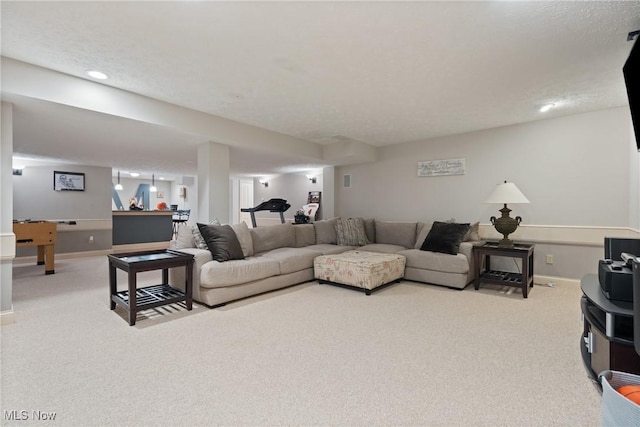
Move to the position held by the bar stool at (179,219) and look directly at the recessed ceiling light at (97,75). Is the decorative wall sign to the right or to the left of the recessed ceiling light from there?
left

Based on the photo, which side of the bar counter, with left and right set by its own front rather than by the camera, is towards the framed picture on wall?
right

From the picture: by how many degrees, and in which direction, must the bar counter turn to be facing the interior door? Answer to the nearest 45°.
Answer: approximately 135° to its left

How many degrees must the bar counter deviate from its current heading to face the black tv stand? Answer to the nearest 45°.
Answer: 0° — it already faces it

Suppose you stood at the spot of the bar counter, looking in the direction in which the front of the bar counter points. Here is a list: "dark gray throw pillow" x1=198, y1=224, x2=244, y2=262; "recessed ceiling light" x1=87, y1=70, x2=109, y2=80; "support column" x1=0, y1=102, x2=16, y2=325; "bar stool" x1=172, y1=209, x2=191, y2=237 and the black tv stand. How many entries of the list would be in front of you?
4

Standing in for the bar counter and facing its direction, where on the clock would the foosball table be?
The foosball table is roughly at 1 o'clock from the bar counter.

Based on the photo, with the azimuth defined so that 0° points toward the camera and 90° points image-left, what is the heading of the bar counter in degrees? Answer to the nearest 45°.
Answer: approximately 0°

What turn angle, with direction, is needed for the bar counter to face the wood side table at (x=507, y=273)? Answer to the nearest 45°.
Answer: approximately 45° to its left

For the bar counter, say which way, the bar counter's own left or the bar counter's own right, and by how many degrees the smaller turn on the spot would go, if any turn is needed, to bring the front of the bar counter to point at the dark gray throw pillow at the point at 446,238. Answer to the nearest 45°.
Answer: approximately 45° to the bar counter's own left

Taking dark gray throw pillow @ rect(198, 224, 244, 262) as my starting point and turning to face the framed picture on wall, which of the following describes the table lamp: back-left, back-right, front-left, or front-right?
back-right

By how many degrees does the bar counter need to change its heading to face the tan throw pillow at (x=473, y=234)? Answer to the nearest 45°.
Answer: approximately 45° to its left

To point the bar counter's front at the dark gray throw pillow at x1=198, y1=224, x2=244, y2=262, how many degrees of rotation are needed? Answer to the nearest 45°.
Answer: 0° — it already faces it

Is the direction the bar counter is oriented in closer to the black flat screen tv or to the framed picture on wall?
the black flat screen tv
